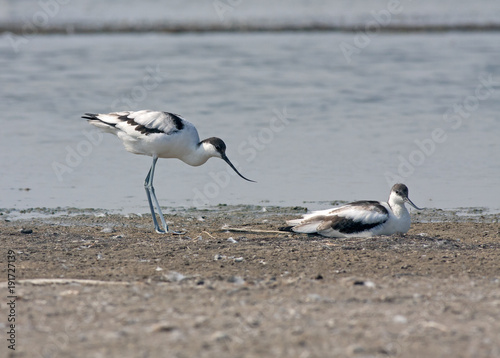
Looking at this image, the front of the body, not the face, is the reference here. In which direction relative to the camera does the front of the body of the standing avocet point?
to the viewer's right
